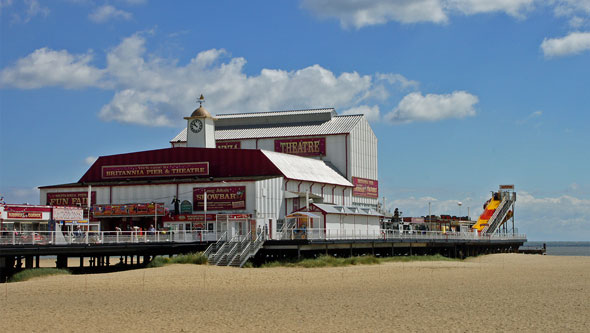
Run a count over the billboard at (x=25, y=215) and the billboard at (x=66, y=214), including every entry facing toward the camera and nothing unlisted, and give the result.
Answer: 2

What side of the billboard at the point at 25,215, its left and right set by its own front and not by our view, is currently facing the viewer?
front

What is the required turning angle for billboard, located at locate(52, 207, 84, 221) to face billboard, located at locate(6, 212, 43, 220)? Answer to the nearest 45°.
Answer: approximately 45° to its right

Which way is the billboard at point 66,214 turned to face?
toward the camera

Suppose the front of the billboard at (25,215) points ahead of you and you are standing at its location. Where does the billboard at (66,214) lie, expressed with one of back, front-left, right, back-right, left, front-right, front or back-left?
back-left
